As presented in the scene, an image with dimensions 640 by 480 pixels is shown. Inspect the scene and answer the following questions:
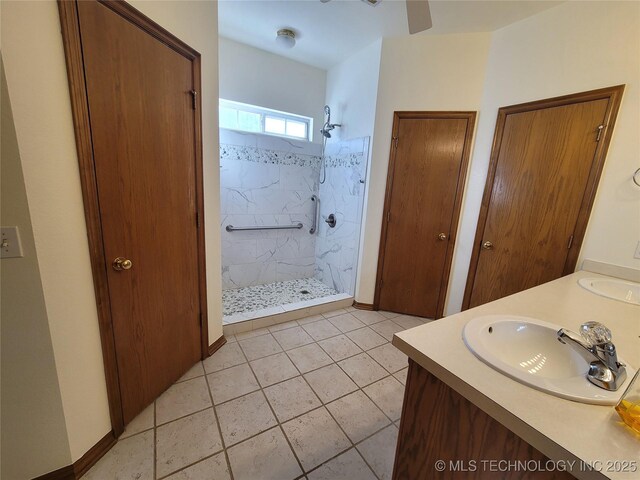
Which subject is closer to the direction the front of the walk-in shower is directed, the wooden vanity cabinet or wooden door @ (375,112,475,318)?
the wooden vanity cabinet

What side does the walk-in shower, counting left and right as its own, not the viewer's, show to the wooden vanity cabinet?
front

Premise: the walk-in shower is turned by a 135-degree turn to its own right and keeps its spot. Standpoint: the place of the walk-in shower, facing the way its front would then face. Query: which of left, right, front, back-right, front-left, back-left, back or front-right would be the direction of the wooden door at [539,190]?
back

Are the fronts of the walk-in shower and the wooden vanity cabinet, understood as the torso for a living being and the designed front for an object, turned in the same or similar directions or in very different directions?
very different directions

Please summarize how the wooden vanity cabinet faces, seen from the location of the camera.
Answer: facing away from the viewer and to the left of the viewer

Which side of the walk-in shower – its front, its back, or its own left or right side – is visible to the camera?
front

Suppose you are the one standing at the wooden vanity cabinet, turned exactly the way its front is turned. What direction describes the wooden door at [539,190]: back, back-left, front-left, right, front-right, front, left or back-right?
front-right

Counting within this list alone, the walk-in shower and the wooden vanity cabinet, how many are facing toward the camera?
1
